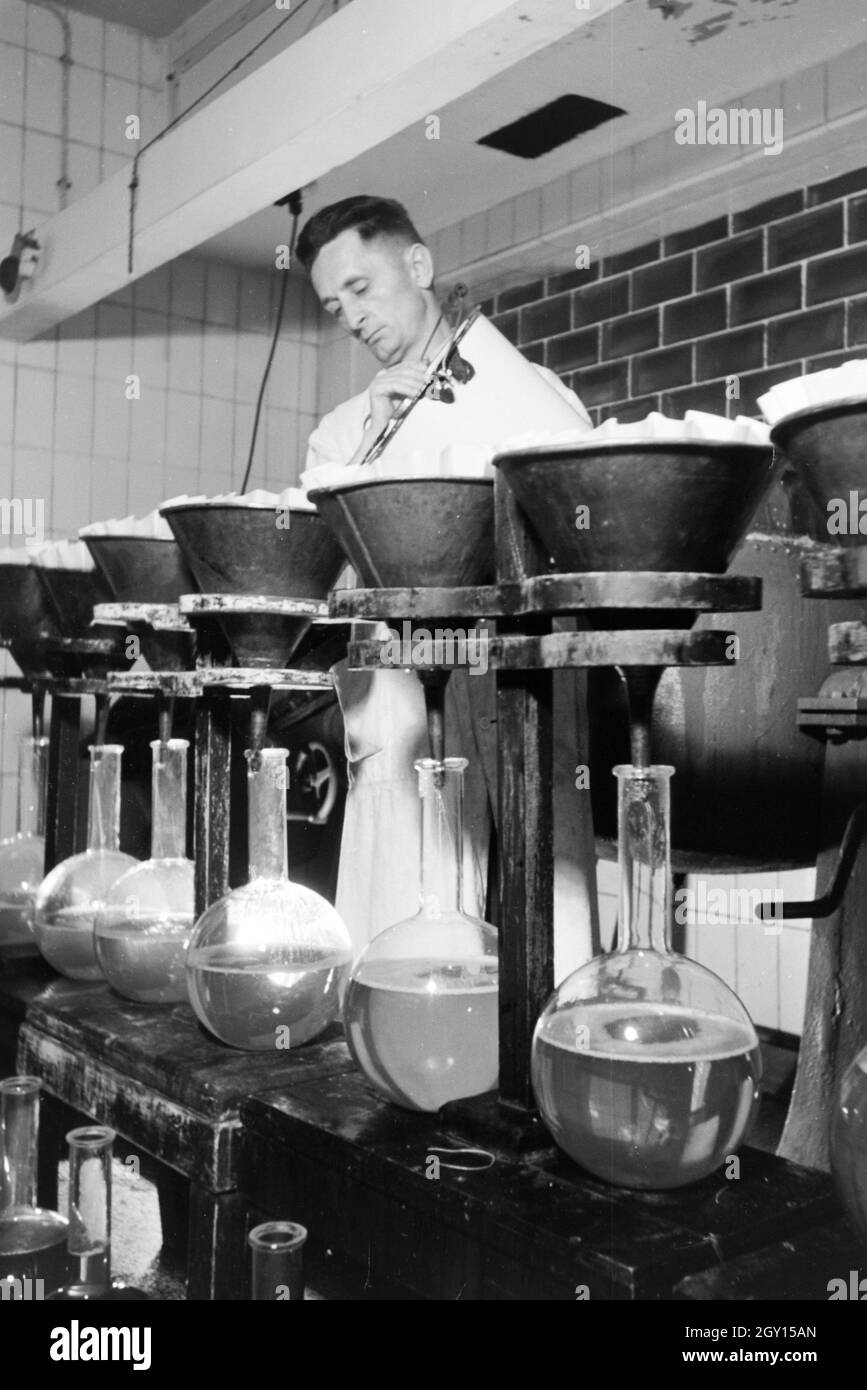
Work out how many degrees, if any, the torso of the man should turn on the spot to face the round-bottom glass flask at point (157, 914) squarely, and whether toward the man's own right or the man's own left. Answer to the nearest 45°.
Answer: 0° — they already face it

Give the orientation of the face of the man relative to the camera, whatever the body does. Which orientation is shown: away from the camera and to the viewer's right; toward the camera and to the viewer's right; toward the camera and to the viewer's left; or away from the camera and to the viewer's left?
toward the camera and to the viewer's left

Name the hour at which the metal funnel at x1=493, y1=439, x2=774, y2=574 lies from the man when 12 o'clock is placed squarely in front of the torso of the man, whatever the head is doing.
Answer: The metal funnel is roughly at 10 o'clock from the man.

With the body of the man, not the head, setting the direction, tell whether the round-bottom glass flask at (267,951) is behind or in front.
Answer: in front

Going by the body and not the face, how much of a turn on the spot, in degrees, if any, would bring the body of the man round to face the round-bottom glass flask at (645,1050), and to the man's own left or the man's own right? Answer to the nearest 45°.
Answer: approximately 45° to the man's own left

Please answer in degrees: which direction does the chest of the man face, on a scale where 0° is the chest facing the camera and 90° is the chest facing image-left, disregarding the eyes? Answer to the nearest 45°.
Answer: approximately 45°

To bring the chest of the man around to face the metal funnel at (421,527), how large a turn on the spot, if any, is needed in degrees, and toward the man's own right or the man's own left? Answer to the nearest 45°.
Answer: approximately 45° to the man's own left
